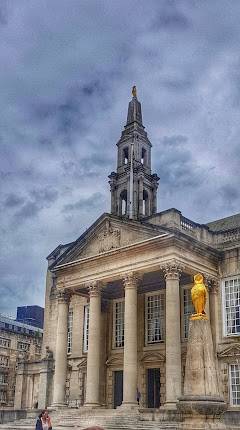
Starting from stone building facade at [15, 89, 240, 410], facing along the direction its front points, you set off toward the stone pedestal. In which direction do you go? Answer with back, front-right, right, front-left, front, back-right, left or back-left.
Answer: front-left

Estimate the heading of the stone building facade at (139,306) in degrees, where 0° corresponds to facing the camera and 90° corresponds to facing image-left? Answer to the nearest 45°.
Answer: approximately 45°

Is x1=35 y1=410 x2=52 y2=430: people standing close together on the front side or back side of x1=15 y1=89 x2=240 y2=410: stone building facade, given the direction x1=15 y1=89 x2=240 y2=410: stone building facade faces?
on the front side
